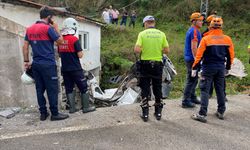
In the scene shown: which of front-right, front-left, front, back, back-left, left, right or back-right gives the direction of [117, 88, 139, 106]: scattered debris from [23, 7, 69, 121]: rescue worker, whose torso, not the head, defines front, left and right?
front

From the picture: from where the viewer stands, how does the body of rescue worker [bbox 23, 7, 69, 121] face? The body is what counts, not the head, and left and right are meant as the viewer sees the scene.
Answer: facing away from the viewer and to the right of the viewer

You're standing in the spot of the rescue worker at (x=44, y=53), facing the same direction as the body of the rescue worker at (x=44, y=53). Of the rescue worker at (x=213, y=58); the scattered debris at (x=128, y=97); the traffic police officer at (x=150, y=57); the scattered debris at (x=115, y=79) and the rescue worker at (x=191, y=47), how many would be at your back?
0

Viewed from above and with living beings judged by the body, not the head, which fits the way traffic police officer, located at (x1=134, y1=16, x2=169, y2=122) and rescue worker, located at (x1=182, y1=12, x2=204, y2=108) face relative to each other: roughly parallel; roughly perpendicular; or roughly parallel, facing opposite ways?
roughly perpendicular

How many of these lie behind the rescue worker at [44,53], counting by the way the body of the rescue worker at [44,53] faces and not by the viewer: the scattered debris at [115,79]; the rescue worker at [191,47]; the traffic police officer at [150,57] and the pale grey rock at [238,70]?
0

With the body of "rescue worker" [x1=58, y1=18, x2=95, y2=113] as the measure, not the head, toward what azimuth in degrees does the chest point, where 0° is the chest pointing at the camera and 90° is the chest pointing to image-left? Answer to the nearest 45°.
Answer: approximately 225°

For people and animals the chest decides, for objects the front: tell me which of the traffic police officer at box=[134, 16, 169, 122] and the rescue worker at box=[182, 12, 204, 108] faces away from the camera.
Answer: the traffic police officer at box=[134, 16, 169, 122]

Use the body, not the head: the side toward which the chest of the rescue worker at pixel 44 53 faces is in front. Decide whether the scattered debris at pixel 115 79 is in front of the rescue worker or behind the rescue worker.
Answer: in front

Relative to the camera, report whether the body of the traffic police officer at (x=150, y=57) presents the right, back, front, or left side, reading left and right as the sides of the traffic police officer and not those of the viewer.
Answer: back

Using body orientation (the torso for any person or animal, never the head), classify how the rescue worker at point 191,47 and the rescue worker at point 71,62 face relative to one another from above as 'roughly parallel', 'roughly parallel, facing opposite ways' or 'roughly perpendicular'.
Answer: roughly perpendicular

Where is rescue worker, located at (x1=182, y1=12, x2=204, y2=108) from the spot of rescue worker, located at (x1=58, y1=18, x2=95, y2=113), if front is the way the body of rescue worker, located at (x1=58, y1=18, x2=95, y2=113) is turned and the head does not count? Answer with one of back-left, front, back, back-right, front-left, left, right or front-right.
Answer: front-right
